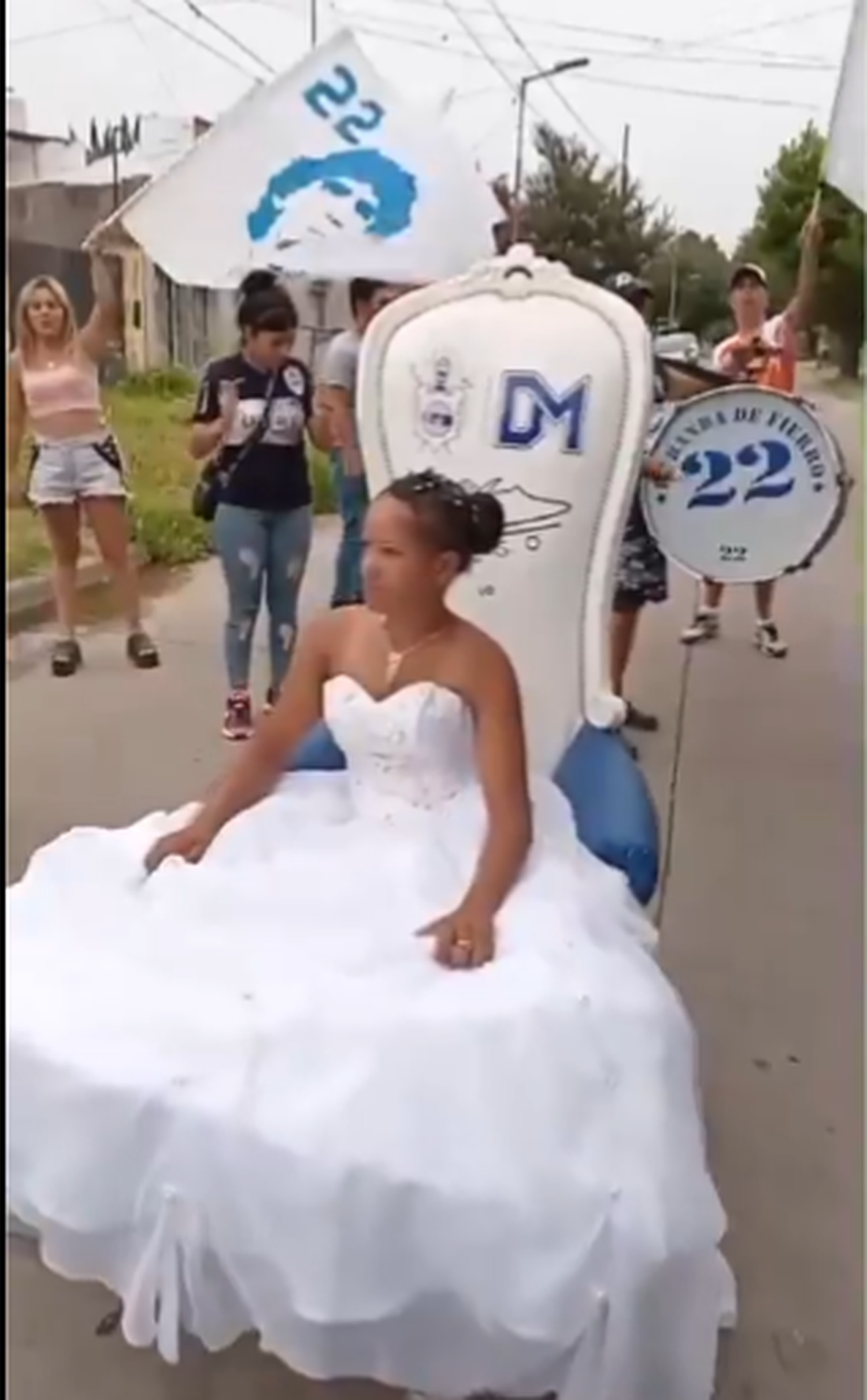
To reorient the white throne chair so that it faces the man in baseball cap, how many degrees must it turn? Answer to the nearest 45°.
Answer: approximately 180°

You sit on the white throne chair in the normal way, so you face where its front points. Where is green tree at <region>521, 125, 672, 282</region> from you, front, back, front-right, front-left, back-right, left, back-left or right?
back

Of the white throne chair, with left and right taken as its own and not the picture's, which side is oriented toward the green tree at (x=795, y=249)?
back

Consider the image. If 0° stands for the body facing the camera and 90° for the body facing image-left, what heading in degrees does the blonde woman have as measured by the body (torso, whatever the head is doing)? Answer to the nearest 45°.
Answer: approximately 0°

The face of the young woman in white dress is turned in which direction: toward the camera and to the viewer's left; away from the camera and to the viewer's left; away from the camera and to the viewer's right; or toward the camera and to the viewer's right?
toward the camera and to the viewer's left

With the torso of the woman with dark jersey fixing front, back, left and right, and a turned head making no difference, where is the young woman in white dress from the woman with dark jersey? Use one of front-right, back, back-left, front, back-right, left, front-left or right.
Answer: front

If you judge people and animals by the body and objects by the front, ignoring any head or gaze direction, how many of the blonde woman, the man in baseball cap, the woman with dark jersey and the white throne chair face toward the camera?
4

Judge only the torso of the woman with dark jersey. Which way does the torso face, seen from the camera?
toward the camera

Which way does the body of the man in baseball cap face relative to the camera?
toward the camera

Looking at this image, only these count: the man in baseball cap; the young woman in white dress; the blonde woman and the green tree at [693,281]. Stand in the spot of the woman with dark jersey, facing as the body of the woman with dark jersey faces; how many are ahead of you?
1

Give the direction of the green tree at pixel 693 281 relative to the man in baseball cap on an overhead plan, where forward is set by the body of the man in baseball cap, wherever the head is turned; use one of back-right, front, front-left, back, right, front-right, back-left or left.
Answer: back

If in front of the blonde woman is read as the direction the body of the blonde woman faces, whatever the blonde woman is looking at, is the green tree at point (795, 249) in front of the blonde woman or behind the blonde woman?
behind

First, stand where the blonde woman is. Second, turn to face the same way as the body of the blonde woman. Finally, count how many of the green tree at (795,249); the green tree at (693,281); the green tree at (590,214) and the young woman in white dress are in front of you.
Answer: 1
